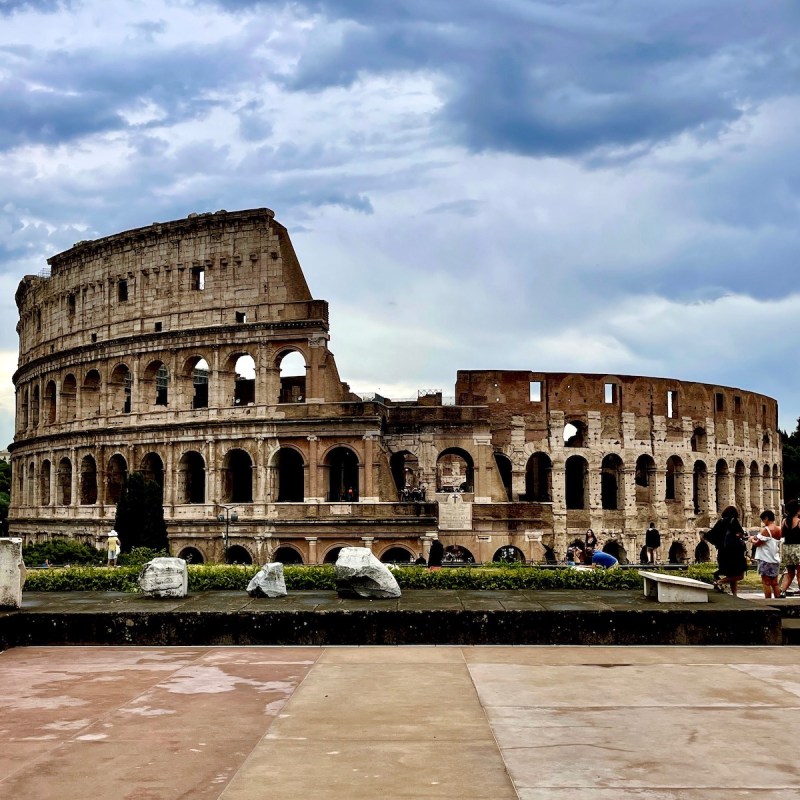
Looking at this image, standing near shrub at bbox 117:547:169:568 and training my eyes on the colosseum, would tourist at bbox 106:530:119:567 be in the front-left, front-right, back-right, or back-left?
front-left

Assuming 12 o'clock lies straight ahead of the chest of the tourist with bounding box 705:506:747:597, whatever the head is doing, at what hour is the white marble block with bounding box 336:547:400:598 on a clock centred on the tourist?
The white marble block is roughly at 8 o'clock from the tourist.

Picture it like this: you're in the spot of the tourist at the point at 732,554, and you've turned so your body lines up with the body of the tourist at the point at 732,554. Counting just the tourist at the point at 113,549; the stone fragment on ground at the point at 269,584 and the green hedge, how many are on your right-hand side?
0

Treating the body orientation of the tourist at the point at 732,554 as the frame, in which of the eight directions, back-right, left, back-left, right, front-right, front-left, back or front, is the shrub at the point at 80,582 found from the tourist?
left

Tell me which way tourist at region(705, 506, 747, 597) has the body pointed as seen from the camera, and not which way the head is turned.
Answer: away from the camera
